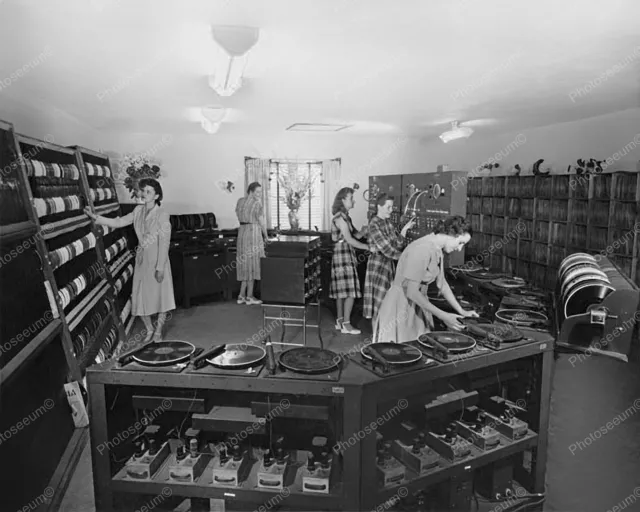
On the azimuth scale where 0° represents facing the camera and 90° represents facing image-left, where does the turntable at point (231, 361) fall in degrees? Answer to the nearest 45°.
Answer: approximately 180°

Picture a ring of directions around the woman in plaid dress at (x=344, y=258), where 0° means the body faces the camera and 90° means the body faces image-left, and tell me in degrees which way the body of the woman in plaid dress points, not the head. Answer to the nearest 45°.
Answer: approximately 270°

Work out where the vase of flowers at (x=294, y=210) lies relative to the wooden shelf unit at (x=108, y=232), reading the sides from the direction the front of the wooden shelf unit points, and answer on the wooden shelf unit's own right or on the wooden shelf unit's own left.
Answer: on the wooden shelf unit's own left

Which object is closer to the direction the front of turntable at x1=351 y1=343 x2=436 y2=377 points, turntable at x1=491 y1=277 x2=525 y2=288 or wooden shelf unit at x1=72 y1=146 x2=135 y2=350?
the wooden shelf unit

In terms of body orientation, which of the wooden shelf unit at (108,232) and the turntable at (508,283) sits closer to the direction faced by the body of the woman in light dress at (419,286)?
the turntable

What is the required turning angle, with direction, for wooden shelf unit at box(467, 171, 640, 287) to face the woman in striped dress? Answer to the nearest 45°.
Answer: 0° — it already faces them

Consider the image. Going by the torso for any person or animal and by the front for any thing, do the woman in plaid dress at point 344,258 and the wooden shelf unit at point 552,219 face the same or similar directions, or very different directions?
very different directions

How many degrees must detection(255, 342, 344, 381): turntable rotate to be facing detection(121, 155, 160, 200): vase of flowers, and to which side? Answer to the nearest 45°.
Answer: approximately 45° to its left

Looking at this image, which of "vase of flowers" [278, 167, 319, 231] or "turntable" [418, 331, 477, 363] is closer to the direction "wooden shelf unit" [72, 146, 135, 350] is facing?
the turntable

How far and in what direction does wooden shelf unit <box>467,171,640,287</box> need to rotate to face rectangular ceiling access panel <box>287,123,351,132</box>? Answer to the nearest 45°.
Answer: approximately 45° to its right

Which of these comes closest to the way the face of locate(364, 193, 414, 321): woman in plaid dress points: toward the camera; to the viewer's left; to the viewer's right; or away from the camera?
to the viewer's right

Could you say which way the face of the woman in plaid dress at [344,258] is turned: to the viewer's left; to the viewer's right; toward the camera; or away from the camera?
to the viewer's right
